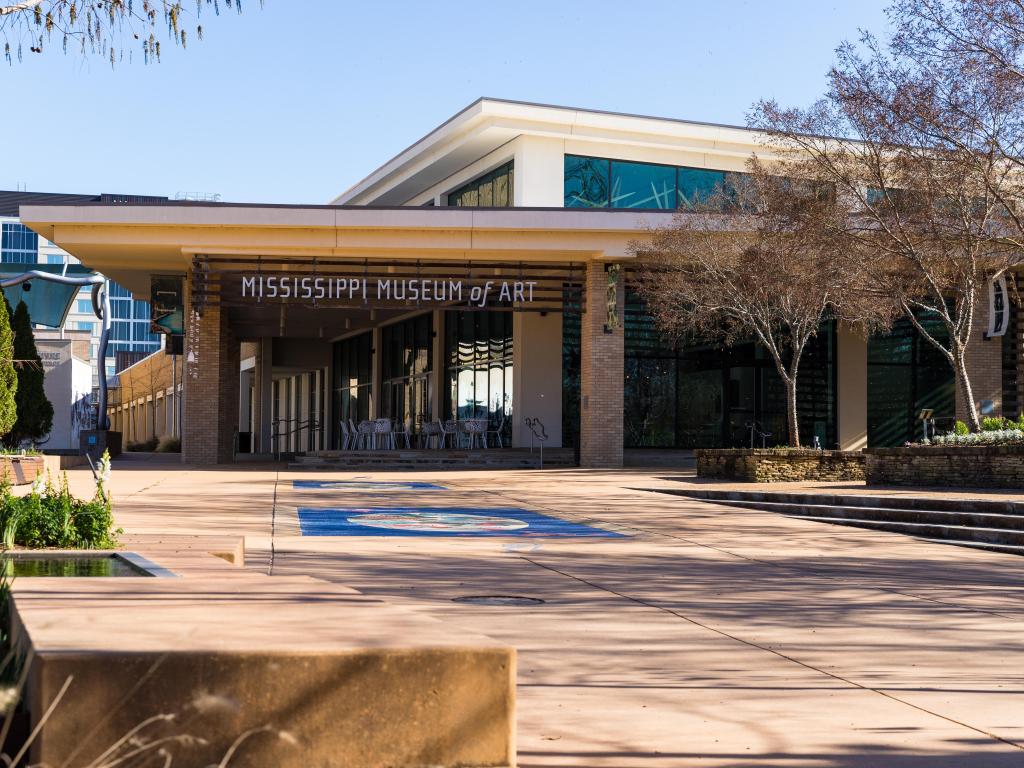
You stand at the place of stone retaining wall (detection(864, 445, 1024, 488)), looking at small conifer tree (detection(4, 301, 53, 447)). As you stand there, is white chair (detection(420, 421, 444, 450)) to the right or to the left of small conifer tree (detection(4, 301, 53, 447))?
right

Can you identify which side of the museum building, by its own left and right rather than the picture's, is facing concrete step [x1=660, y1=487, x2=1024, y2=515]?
front

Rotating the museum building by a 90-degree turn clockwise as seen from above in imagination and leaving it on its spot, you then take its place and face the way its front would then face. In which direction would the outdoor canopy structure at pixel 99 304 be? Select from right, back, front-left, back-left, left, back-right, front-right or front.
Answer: front

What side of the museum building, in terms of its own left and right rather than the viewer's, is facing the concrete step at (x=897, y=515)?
front

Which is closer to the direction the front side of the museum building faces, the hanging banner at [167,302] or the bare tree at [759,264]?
the bare tree

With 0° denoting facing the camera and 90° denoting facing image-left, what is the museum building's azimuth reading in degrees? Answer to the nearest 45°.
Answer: approximately 0°

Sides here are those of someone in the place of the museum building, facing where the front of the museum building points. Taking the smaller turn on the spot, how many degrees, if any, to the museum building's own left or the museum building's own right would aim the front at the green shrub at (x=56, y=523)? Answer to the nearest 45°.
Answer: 0° — it already faces it

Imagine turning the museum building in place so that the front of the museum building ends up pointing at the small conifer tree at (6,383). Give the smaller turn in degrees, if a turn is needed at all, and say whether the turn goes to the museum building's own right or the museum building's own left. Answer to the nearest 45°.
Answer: approximately 45° to the museum building's own right

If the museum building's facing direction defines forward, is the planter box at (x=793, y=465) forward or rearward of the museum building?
forward
